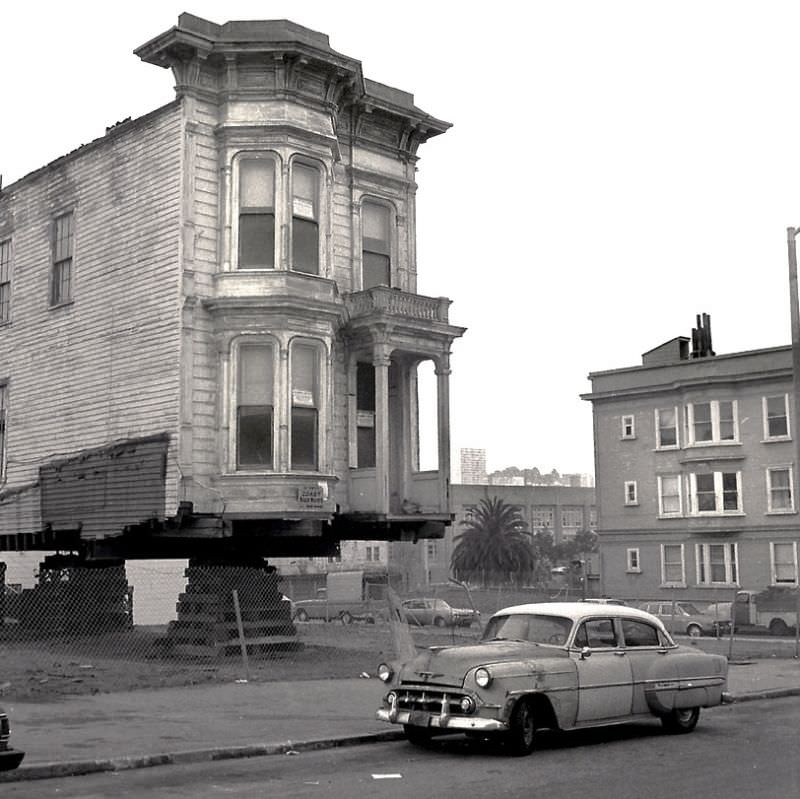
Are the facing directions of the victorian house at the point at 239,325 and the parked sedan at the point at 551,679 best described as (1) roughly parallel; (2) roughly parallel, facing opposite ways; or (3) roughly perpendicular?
roughly perpendicular

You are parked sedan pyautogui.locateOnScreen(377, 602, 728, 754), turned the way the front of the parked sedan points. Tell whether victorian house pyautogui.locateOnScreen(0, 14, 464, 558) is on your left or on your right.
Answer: on your right

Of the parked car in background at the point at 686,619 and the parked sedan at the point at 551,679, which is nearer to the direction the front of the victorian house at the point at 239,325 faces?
the parked sedan

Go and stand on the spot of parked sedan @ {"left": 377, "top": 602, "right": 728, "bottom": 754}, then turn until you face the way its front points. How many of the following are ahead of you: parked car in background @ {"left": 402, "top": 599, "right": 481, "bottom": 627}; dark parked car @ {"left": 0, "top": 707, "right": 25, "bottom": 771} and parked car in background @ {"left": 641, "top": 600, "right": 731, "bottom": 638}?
1

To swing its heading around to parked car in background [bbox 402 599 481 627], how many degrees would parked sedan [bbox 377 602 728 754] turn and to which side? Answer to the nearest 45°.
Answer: approximately 135° to its right

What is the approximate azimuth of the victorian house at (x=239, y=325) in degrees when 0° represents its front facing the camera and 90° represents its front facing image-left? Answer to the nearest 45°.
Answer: approximately 315°

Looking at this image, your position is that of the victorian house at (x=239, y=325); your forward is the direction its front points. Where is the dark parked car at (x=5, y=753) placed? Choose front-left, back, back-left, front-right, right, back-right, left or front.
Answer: front-right

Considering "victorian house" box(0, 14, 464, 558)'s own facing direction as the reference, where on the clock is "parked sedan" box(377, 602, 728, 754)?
The parked sedan is roughly at 1 o'clock from the victorian house.

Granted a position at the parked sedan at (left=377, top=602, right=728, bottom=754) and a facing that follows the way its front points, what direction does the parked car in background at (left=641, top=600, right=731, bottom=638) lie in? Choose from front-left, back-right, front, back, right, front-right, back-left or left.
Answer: back-right

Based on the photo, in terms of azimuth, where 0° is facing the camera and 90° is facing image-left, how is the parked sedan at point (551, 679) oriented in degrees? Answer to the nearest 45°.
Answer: approximately 45°
